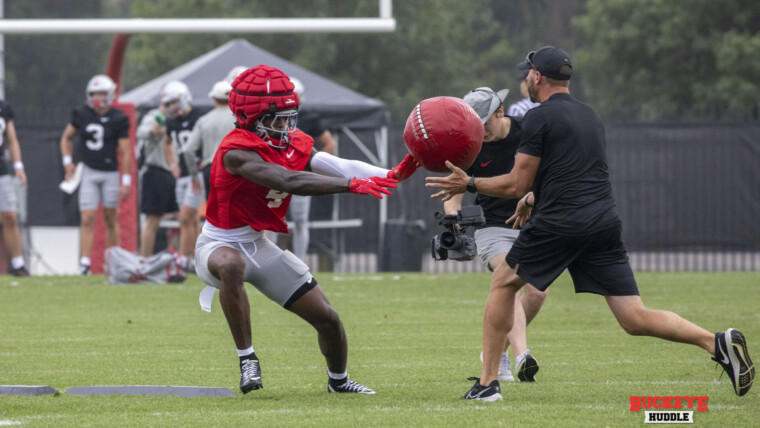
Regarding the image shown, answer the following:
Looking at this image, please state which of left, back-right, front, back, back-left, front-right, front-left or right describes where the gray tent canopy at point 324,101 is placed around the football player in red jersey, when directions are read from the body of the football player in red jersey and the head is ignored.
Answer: back-left

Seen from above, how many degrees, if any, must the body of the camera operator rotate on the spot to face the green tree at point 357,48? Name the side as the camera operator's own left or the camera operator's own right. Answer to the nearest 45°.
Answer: approximately 135° to the camera operator's own right

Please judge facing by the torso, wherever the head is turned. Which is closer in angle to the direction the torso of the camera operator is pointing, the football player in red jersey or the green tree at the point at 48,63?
the football player in red jersey

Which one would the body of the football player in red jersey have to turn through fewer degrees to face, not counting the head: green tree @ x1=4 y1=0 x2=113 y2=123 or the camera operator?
the camera operator

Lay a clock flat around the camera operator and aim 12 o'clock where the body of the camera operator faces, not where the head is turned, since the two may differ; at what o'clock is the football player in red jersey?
The football player in red jersey is roughly at 12 o'clock from the camera operator.

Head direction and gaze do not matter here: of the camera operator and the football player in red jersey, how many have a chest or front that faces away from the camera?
0

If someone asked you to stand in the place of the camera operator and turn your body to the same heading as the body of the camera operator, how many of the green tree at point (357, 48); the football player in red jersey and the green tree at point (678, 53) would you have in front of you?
1

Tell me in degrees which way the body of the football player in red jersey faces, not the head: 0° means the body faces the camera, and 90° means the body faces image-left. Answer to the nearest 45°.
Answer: approximately 315°

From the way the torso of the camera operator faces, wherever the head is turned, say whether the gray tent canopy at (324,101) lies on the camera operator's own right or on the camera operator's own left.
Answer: on the camera operator's own right

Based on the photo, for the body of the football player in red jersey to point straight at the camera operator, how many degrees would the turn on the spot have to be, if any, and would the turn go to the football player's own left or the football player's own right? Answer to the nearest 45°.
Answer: approximately 90° to the football player's own left

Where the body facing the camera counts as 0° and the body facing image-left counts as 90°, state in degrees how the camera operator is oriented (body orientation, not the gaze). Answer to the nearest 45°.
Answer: approximately 45°

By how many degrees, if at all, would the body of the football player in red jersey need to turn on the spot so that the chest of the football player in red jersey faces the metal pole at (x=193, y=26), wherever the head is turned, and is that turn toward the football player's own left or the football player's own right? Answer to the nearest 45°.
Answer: approximately 135° to the football player's own left
